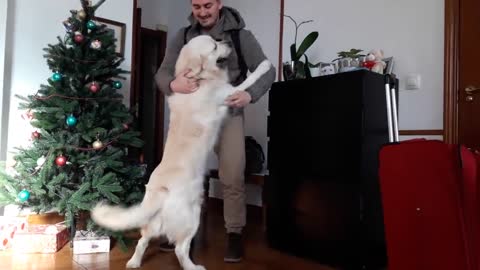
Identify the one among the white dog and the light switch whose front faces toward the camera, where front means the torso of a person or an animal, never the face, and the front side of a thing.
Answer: the light switch

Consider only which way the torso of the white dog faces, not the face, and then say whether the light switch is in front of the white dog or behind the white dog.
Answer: in front

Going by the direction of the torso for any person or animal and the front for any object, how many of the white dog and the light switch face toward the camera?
1

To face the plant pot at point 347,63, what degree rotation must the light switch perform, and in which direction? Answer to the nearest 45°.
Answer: approximately 45° to its right

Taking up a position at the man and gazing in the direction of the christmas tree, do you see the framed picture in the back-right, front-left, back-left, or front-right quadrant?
front-right

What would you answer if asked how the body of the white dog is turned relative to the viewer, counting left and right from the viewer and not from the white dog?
facing away from the viewer and to the right of the viewer

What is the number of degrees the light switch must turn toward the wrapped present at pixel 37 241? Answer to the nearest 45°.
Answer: approximately 45° to its right

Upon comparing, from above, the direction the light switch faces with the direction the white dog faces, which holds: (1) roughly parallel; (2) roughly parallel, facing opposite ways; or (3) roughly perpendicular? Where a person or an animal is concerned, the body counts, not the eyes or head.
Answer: roughly parallel, facing opposite ways

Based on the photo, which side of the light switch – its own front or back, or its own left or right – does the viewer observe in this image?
front

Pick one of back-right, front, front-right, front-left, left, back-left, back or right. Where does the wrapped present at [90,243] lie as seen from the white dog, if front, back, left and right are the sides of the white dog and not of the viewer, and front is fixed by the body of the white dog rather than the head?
left

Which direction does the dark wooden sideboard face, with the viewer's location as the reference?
facing the viewer and to the left of the viewer

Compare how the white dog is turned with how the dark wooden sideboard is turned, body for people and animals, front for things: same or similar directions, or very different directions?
very different directions
